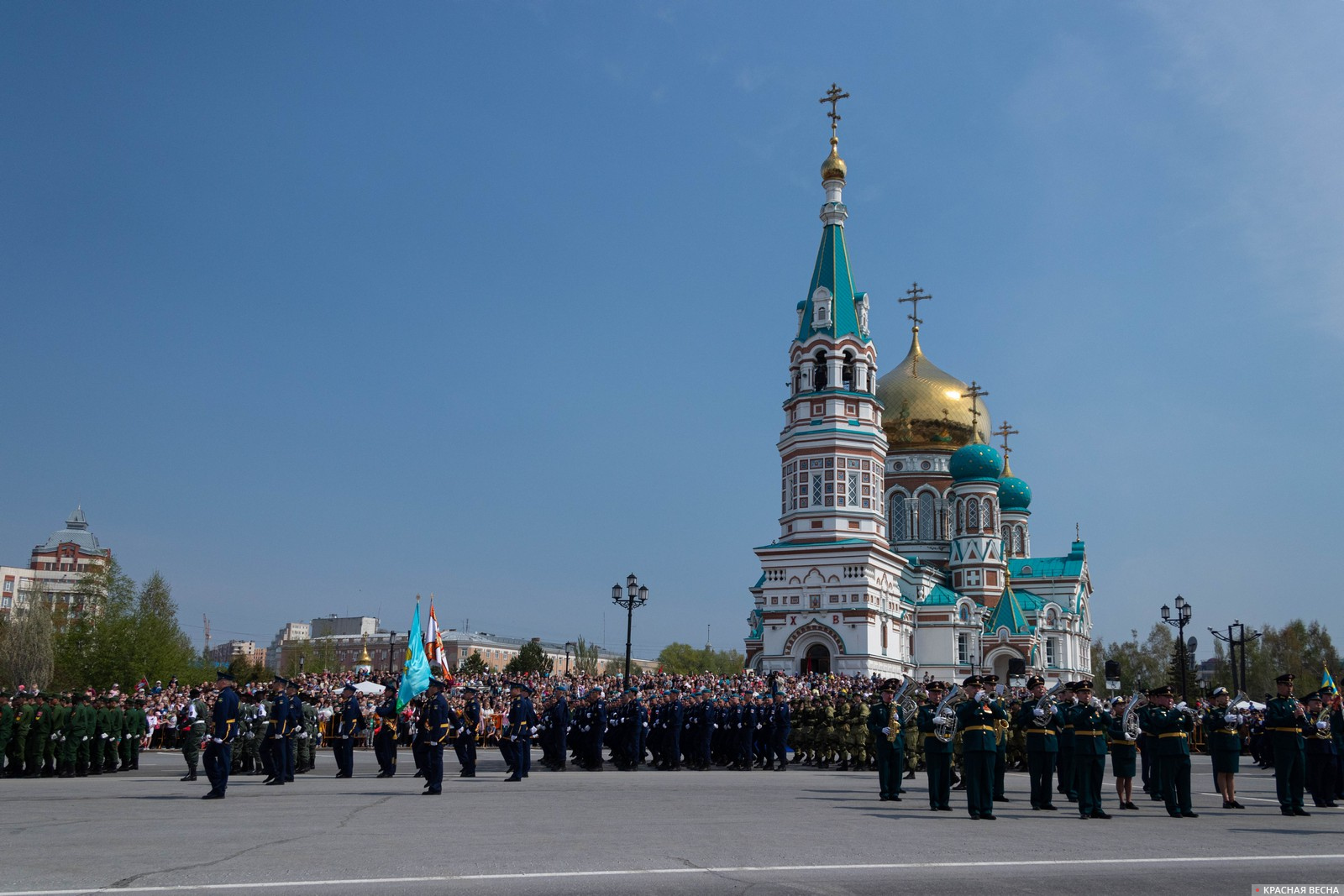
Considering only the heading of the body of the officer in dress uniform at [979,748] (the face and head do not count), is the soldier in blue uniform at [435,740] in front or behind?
behind

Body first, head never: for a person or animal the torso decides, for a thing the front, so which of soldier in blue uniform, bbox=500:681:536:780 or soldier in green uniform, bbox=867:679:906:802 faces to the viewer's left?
the soldier in blue uniform

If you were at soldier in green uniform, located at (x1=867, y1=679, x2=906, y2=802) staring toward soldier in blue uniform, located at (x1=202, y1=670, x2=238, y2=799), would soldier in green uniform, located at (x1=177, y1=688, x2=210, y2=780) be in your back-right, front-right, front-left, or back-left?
front-right

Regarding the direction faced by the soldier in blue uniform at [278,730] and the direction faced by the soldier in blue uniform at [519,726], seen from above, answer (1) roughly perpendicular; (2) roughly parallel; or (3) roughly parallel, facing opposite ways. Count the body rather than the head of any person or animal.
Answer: roughly parallel

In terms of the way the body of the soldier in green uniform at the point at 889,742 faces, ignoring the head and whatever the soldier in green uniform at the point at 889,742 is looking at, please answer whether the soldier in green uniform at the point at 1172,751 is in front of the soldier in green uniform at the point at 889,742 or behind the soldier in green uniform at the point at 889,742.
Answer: in front

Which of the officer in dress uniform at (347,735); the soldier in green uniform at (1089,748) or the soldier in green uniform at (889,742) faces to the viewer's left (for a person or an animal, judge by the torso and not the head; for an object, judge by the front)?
the officer in dress uniform

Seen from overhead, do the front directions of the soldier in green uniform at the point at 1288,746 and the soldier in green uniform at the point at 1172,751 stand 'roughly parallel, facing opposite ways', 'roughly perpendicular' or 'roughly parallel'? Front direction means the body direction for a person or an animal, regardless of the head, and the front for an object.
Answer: roughly parallel

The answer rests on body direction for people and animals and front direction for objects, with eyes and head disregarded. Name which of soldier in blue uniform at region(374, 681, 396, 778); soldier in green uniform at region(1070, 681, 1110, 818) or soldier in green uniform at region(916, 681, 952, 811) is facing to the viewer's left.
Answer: the soldier in blue uniform

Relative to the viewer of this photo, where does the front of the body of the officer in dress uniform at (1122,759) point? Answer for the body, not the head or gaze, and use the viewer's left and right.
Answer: facing the viewer and to the right of the viewer

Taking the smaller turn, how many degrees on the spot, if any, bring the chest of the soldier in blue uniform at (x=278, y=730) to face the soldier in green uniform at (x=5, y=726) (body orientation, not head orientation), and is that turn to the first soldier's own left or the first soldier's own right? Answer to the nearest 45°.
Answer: approximately 45° to the first soldier's own right
